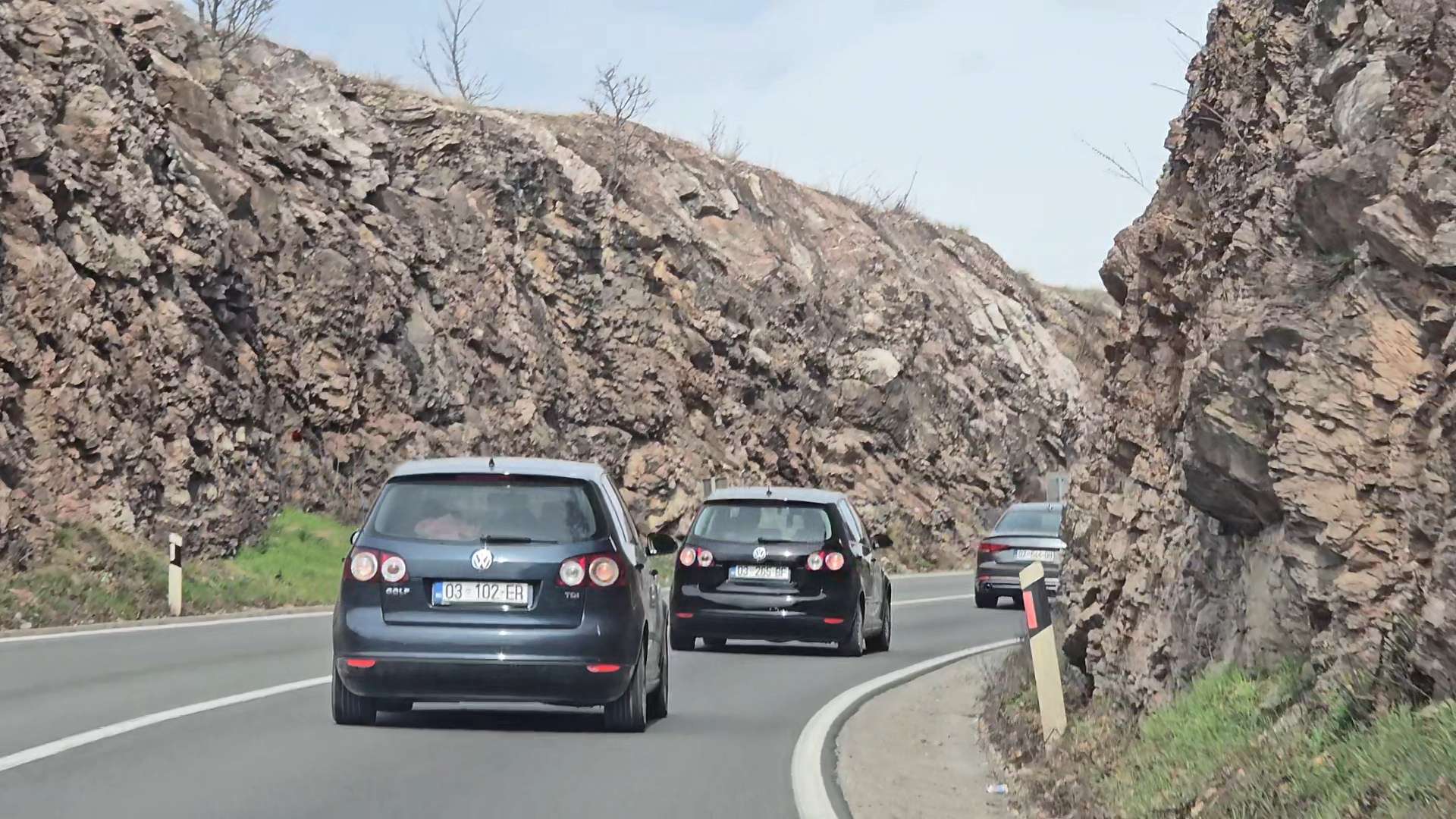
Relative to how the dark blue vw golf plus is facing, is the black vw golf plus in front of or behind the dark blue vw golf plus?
in front

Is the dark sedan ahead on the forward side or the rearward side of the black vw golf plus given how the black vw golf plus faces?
on the forward side

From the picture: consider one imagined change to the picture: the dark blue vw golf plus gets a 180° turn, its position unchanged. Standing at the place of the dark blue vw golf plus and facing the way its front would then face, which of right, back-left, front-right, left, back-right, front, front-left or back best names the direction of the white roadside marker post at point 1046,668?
left

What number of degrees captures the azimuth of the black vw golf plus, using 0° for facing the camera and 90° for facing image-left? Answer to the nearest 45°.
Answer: approximately 180°

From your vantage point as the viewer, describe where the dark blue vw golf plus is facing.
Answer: facing away from the viewer

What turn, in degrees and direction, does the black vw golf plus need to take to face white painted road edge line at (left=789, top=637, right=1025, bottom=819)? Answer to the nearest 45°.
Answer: approximately 180°

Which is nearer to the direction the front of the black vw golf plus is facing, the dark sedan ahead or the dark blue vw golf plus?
the dark sedan ahead

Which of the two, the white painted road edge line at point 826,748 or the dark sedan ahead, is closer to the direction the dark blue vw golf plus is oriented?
the dark sedan ahead

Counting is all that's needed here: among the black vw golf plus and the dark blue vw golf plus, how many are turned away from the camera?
2

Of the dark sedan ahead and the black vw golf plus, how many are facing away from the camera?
2

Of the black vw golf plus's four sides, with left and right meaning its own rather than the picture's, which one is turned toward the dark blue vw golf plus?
back

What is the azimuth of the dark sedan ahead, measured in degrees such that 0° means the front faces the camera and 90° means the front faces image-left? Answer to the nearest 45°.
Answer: approximately 180°
